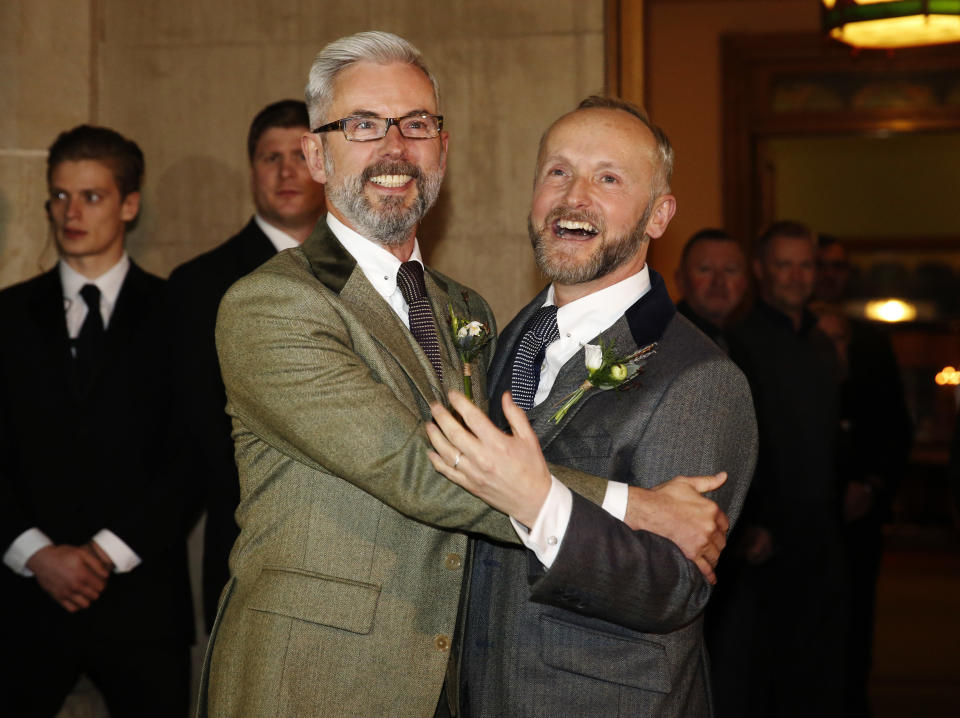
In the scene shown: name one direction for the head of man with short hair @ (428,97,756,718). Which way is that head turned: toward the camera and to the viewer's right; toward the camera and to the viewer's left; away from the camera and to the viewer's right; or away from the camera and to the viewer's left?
toward the camera and to the viewer's left

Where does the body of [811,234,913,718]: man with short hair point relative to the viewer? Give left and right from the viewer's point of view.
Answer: facing the viewer and to the left of the viewer

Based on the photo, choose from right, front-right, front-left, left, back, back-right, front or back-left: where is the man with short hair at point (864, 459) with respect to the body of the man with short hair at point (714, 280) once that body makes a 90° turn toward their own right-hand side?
back-right

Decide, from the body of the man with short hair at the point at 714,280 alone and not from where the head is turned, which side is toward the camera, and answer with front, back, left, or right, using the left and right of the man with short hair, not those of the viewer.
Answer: front

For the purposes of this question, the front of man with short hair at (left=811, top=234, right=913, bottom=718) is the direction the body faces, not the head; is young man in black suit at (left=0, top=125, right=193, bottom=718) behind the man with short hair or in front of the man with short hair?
in front

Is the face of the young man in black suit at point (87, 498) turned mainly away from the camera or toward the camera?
toward the camera

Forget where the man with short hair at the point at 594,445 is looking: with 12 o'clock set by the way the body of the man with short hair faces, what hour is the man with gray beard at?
The man with gray beard is roughly at 1 o'clock from the man with short hair.

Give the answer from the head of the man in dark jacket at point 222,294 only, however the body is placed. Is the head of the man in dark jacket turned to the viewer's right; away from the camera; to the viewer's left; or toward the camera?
toward the camera

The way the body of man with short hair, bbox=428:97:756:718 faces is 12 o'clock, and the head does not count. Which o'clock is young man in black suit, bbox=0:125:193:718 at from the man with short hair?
The young man in black suit is roughly at 3 o'clock from the man with short hair.

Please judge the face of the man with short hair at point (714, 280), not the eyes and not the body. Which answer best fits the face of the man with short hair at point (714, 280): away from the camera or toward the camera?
toward the camera

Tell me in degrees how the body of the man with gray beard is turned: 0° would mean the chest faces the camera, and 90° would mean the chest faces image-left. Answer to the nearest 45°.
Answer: approximately 315°

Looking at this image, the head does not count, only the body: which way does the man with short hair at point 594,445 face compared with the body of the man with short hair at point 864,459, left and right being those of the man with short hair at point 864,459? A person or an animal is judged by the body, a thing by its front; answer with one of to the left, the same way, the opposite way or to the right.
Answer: the same way

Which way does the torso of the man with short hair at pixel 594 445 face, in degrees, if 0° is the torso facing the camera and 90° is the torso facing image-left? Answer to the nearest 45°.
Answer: approximately 45°

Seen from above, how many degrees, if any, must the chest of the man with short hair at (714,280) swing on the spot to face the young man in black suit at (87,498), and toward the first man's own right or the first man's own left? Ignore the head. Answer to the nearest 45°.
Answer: approximately 45° to the first man's own right

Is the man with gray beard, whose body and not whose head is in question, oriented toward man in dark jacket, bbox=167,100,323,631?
no
